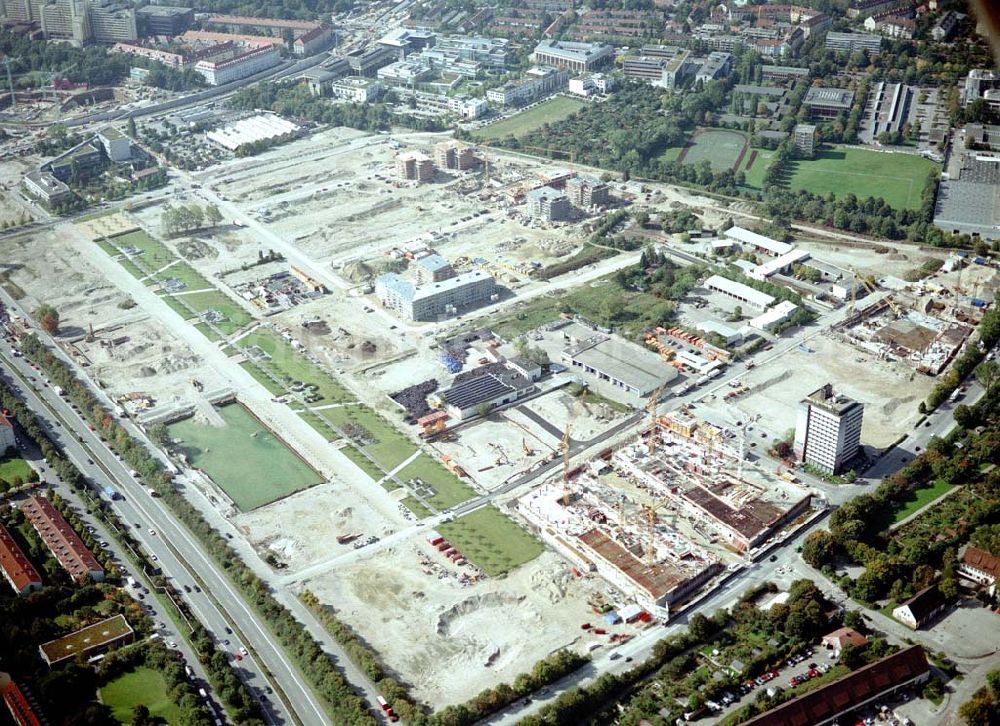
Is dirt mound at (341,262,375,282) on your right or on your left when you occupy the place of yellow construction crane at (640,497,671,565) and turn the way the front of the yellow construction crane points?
on your left

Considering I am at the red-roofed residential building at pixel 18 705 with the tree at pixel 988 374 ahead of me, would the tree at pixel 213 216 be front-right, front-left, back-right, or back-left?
front-left
